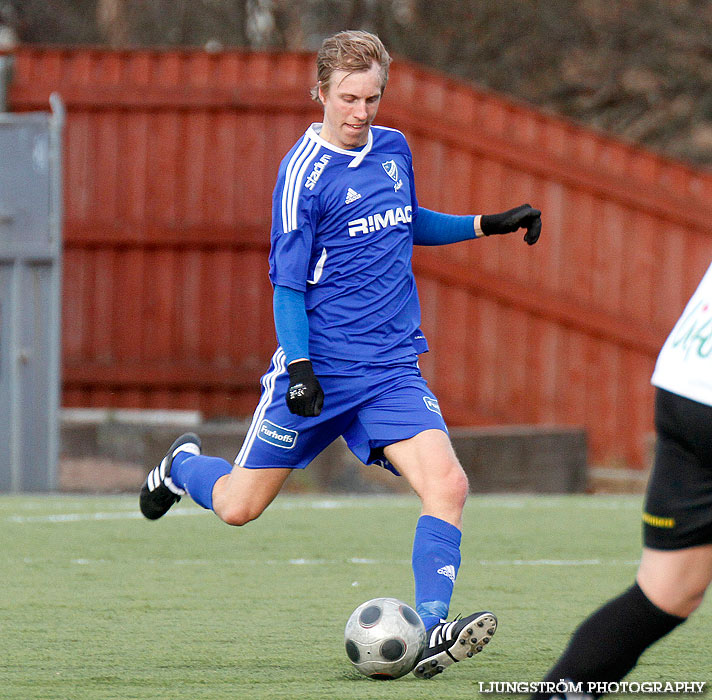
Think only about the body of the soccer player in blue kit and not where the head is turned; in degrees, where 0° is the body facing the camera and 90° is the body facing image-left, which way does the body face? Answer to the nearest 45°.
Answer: approximately 315°

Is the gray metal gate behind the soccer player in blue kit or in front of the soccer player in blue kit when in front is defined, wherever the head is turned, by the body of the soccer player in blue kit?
behind
